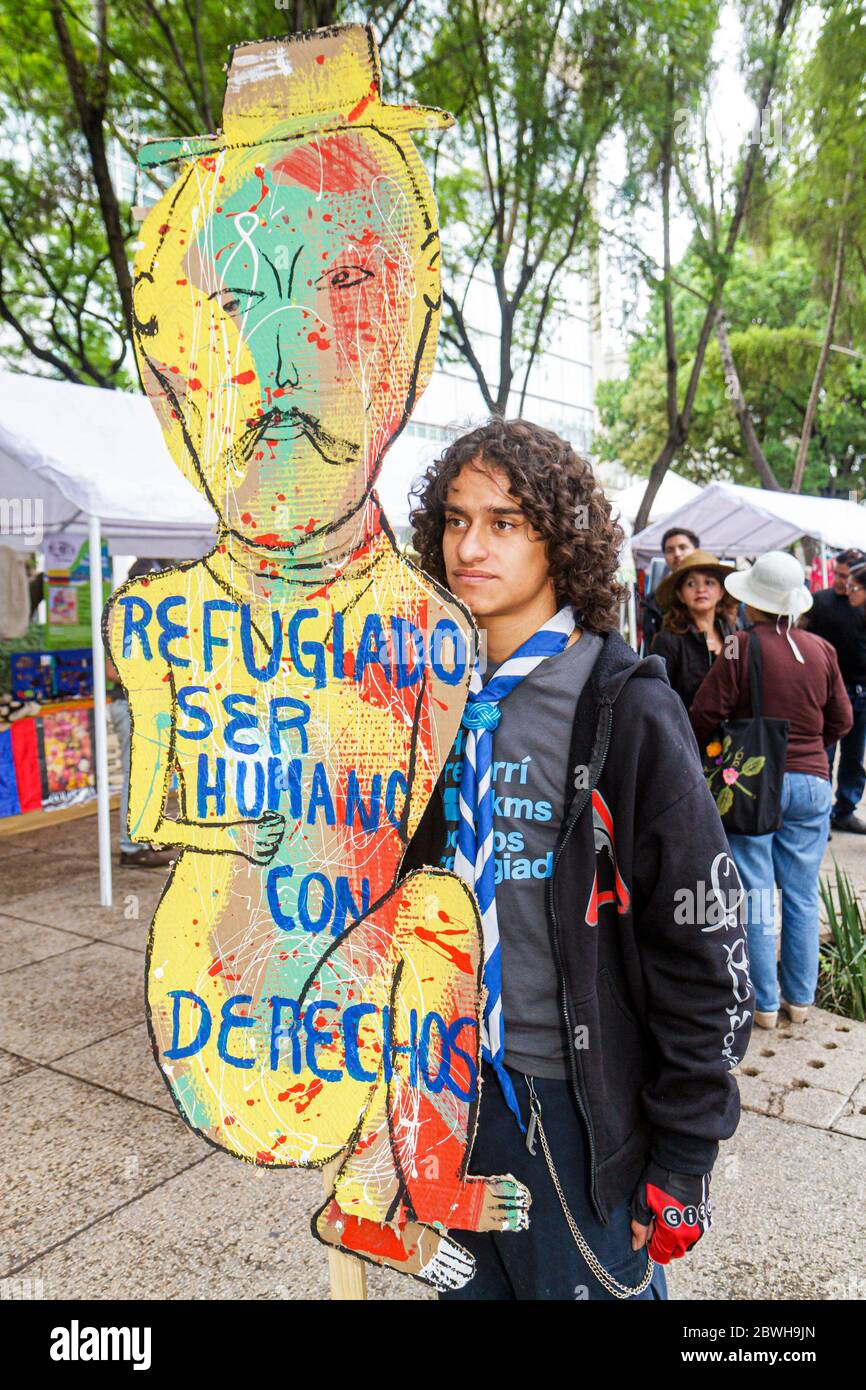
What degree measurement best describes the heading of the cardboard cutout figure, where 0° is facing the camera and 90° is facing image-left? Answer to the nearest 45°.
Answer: approximately 0°

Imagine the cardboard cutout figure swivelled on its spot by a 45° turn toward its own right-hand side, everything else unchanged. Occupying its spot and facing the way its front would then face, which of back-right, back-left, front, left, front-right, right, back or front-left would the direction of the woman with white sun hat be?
back

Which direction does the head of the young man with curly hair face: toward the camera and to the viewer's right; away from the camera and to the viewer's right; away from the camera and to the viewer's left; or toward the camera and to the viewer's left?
toward the camera and to the viewer's left

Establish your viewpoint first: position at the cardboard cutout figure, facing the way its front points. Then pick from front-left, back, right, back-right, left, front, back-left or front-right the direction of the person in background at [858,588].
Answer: back-left

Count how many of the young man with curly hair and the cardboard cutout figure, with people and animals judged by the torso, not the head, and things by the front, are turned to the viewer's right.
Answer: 0

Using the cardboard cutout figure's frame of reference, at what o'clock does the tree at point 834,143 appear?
The tree is roughly at 7 o'clock from the cardboard cutout figure.

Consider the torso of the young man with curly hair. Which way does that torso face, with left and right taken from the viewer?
facing the viewer and to the left of the viewer

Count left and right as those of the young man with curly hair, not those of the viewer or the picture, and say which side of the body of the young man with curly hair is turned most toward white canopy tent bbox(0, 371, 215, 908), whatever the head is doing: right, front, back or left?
right

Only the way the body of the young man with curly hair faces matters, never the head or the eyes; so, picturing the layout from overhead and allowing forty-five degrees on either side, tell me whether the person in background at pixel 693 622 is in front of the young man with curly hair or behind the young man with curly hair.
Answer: behind

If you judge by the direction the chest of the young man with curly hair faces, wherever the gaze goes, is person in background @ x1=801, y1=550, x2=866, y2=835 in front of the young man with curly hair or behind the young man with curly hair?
behind

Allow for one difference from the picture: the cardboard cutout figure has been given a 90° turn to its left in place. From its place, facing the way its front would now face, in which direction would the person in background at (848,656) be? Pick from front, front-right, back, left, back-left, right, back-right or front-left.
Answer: front-left

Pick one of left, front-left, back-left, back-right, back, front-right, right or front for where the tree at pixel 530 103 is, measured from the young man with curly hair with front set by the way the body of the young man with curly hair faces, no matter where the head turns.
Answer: back-right
